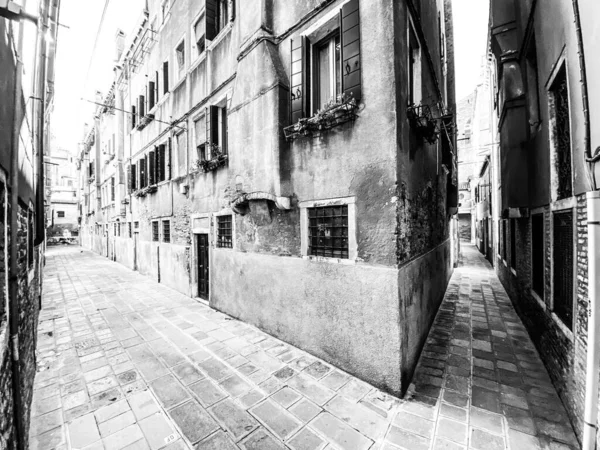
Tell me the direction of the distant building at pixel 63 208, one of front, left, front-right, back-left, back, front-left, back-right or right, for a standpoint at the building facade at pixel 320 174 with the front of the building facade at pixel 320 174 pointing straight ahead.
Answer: right

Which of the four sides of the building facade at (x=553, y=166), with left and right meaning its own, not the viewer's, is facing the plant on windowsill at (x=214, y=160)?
front

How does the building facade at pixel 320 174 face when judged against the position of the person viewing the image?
facing the viewer and to the left of the viewer

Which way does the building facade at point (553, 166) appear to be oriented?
to the viewer's left

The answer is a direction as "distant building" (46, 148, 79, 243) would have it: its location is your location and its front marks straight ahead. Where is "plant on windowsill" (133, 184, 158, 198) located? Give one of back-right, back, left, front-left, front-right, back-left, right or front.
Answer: front

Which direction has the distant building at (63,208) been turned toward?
toward the camera

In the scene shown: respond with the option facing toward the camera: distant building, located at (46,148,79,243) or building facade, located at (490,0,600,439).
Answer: the distant building

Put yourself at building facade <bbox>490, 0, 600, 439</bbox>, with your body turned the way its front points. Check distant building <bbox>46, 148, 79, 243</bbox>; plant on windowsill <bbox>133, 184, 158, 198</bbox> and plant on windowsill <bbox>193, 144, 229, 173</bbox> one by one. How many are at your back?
0

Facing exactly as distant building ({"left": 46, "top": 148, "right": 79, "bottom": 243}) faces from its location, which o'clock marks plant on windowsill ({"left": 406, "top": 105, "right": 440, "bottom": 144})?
The plant on windowsill is roughly at 12 o'clock from the distant building.

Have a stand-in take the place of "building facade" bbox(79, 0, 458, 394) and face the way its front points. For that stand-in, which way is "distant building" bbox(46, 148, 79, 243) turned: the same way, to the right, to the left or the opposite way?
to the left

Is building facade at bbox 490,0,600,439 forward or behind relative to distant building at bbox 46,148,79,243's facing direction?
forward

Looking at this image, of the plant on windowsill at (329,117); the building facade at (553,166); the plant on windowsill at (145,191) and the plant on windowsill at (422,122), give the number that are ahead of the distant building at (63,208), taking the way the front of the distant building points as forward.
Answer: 4

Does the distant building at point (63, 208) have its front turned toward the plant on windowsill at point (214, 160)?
yes

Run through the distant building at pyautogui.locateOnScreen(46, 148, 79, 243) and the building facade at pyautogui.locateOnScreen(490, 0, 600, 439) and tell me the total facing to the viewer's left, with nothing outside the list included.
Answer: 1

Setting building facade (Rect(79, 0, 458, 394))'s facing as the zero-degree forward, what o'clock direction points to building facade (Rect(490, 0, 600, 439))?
building facade (Rect(490, 0, 600, 439)) is roughly at 8 o'clock from building facade (Rect(79, 0, 458, 394)).
